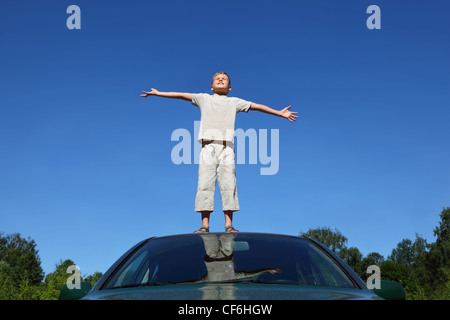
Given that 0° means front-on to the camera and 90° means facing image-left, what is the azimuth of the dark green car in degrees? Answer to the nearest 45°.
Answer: approximately 0°
